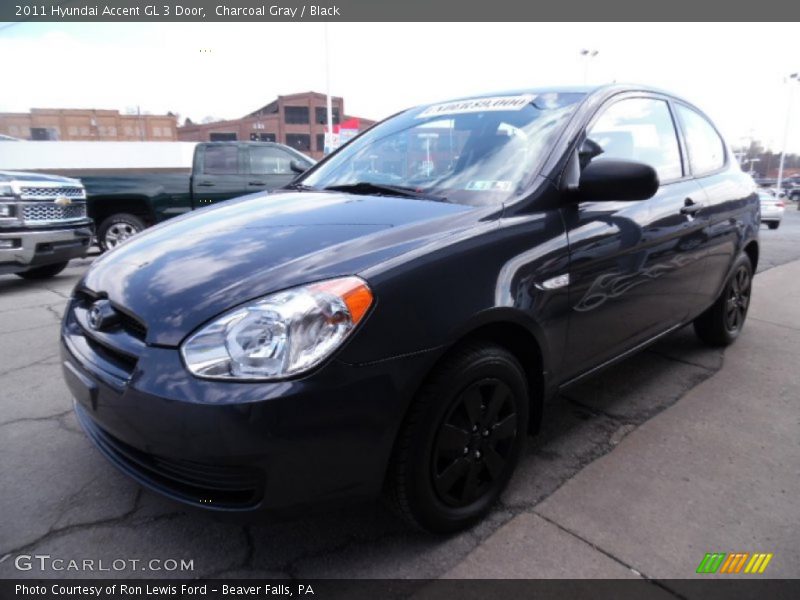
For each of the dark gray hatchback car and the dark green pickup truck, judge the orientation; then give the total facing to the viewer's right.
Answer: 1

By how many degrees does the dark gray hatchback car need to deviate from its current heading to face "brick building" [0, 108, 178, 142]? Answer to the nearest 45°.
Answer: approximately 90° to its right

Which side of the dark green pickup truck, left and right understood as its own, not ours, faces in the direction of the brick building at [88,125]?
left

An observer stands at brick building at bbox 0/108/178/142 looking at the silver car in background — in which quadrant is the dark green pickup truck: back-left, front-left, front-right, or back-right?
front-right

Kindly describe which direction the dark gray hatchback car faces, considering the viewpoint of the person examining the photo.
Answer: facing the viewer and to the left of the viewer

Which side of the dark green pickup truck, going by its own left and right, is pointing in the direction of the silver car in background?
front

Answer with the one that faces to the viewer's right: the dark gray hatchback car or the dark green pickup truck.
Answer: the dark green pickup truck

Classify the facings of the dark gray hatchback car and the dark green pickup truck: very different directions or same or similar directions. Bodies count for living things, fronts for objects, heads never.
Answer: very different directions

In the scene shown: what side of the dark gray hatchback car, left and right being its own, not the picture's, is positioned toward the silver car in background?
back

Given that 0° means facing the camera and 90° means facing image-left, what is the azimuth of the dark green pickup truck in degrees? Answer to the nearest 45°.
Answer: approximately 270°

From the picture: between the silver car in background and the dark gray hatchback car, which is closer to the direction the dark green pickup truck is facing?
the silver car in background

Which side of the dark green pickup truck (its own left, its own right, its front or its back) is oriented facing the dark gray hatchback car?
right

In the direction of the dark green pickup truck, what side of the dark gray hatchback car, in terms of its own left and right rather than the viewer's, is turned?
right
